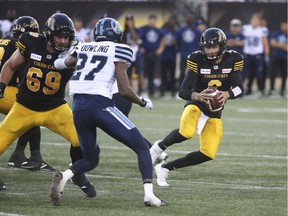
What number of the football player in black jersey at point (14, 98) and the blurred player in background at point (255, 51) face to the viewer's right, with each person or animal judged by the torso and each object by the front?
1

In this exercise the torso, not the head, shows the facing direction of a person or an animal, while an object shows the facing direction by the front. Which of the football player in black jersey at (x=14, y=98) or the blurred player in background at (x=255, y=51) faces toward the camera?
the blurred player in background

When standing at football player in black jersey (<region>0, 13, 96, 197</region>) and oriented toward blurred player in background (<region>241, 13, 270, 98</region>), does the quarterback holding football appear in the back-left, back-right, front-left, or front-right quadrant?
front-right

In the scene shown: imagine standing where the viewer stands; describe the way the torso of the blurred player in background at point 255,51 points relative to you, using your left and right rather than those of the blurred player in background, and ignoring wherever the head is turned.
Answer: facing the viewer

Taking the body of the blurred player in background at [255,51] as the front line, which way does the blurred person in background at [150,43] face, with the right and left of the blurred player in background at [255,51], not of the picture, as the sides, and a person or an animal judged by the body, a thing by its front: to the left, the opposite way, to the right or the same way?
the same way

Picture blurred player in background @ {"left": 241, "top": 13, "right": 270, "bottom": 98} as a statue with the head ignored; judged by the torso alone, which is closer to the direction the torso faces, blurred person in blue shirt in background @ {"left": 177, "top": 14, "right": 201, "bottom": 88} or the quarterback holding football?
the quarterback holding football

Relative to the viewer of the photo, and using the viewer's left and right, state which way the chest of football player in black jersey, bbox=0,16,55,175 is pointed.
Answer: facing to the right of the viewer

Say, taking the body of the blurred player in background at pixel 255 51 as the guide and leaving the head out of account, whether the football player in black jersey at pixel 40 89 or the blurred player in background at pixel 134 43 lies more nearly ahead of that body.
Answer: the football player in black jersey

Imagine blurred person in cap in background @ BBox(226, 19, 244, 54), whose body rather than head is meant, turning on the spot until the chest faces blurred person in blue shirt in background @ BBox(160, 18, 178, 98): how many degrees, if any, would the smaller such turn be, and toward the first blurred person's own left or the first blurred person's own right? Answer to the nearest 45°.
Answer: approximately 90° to the first blurred person's own right

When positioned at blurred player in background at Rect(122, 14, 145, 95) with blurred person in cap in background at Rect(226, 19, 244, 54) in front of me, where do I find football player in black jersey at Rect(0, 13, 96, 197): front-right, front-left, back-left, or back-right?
back-right

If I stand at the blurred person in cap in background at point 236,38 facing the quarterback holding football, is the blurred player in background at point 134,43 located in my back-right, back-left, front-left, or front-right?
front-right

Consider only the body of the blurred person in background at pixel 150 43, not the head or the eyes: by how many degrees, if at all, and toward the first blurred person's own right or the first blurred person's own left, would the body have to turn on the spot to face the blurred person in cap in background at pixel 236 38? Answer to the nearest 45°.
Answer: approximately 90° to the first blurred person's own left

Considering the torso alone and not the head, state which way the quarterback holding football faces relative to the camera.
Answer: toward the camera

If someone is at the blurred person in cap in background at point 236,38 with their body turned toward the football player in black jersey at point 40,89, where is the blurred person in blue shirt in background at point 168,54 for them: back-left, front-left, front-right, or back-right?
front-right
